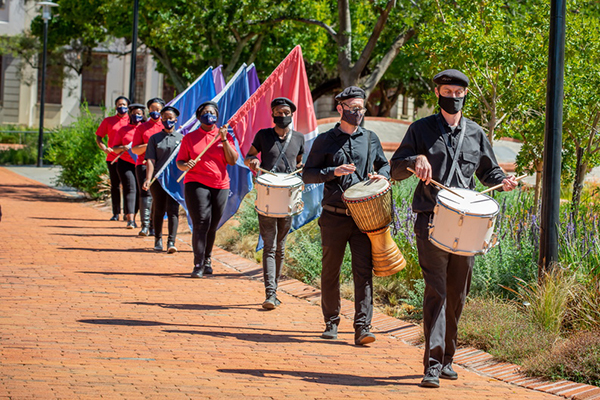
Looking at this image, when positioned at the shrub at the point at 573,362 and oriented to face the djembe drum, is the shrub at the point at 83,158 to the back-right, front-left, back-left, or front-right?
front-right

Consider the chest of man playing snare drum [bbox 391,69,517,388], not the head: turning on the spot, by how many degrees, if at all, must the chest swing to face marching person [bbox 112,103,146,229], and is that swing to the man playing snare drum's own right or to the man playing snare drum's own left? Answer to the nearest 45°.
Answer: approximately 135° to the man playing snare drum's own right

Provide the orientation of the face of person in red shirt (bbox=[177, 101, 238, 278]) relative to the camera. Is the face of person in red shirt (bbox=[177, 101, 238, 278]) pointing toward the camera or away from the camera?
toward the camera

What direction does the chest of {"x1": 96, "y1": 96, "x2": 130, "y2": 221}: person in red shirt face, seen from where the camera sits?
toward the camera

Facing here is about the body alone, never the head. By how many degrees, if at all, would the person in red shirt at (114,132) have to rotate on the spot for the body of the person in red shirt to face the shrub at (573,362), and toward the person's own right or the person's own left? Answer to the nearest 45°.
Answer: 0° — they already face it

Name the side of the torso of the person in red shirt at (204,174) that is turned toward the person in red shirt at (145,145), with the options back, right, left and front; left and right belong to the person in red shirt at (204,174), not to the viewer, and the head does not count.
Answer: back

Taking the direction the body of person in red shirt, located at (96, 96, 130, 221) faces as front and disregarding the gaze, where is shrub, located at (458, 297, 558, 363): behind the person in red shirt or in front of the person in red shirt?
in front

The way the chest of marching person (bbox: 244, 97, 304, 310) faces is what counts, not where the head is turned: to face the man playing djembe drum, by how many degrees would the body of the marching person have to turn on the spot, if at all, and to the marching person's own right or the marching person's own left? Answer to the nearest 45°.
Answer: approximately 45° to the marching person's own left

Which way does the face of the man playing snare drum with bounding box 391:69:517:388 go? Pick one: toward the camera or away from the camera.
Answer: toward the camera

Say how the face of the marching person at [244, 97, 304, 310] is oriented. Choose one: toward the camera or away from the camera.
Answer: toward the camera

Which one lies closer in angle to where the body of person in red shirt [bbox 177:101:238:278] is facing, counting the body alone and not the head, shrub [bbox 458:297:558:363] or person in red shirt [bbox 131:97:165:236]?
the shrub

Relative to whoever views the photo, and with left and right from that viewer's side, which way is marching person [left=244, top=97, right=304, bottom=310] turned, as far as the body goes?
facing the viewer

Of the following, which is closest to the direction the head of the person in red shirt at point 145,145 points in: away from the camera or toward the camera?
toward the camera

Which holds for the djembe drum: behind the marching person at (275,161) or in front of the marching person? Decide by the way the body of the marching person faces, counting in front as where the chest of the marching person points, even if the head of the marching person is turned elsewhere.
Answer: in front
